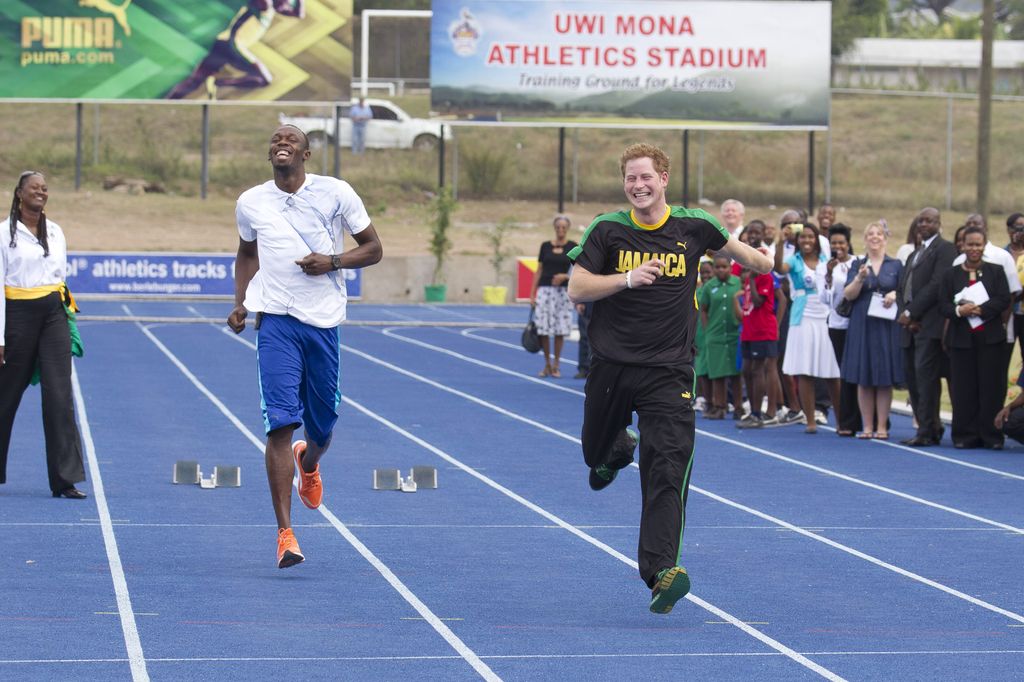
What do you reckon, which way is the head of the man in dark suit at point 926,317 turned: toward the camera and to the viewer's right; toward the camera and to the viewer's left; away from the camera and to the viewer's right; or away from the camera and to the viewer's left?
toward the camera and to the viewer's left

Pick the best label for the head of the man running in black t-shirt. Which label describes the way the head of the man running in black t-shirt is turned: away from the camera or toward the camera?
toward the camera

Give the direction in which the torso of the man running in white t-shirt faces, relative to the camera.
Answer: toward the camera

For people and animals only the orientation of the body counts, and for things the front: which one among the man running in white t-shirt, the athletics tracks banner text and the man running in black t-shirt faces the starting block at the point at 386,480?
the athletics tracks banner text

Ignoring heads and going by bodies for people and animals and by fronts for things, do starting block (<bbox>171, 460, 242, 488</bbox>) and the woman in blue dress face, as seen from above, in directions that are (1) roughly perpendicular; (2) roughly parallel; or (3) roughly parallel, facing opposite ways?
roughly parallel

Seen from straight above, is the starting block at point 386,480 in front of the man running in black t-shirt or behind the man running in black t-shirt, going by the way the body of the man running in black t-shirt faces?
behind

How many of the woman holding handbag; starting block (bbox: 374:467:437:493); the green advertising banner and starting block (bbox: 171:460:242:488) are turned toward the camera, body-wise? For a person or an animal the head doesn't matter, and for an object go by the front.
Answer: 4

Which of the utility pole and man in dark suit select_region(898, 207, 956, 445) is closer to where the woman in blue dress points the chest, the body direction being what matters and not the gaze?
the man in dark suit

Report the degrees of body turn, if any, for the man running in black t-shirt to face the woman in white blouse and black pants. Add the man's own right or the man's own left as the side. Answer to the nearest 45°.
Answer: approximately 135° to the man's own right

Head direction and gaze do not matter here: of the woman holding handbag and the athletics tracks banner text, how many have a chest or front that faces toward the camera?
2

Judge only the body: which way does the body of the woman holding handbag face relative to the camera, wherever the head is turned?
toward the camera

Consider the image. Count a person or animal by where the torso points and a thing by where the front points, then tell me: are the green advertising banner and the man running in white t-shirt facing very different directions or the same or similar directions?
same or similar directions

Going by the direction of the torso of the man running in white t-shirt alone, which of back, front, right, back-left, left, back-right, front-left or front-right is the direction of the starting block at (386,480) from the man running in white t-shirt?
back

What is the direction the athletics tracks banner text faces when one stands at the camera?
facing the viewer

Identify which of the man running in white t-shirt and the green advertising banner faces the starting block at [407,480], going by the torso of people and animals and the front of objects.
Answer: the green advertising banner

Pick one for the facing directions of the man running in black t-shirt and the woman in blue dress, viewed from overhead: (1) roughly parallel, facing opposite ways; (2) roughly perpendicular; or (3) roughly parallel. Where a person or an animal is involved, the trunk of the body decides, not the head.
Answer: roughly parallel

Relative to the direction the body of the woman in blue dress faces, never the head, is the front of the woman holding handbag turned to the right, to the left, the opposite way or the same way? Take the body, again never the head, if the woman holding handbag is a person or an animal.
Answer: the same way

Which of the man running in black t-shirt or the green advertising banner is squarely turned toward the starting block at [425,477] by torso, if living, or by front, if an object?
the green advertising banner

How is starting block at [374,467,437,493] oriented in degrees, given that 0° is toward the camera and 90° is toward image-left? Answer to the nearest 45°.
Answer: approximately 0°
